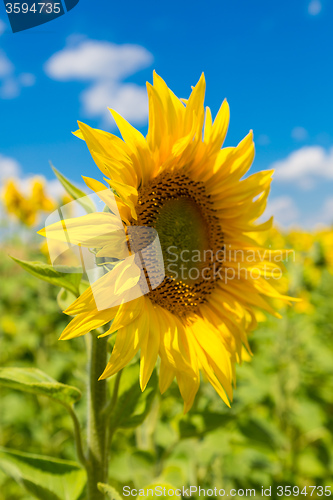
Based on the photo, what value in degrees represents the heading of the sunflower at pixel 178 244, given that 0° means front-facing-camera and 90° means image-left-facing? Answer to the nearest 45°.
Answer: approximately 315°
